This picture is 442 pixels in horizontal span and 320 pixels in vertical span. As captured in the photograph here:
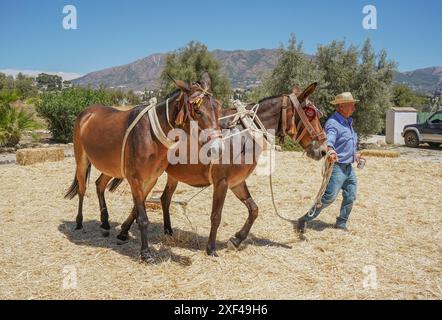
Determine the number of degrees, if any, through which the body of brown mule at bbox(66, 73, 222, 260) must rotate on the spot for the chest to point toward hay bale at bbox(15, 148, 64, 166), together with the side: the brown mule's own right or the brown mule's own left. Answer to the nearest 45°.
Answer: approximately 135° to the brown mule's own left

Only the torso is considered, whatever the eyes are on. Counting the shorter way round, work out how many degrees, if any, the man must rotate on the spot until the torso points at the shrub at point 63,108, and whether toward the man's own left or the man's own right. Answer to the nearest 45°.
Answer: approximately 180°

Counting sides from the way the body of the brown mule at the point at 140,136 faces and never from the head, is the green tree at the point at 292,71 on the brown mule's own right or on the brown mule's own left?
on the brown mule's own left

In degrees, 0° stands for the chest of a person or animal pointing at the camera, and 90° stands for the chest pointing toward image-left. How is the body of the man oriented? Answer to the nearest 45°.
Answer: approximately 315°

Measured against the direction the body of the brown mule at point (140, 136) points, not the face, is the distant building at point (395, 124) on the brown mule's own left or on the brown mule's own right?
on the brown mule's own left

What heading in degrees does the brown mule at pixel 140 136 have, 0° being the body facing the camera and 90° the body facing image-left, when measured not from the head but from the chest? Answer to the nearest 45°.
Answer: approximately 315°

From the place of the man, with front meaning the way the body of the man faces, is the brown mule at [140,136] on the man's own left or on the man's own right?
on the man's own right
